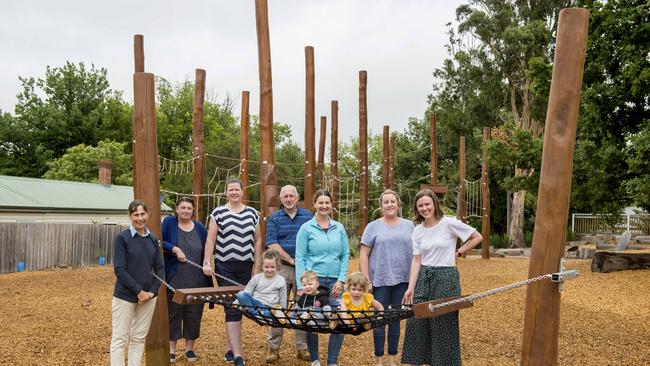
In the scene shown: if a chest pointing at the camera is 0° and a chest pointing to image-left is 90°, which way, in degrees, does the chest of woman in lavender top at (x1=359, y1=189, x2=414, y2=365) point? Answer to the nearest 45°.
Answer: approximately 0°

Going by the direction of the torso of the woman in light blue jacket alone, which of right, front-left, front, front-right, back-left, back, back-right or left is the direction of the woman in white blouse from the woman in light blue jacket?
front-left

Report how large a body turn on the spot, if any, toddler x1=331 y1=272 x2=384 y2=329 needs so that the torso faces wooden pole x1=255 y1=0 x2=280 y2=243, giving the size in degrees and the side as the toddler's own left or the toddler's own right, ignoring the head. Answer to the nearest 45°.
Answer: approximately 180°

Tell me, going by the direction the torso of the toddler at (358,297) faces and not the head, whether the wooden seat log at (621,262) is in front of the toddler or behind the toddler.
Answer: behind

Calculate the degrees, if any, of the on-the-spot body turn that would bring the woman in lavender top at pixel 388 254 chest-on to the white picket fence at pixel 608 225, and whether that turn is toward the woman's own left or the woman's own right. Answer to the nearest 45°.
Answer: approximately 180°

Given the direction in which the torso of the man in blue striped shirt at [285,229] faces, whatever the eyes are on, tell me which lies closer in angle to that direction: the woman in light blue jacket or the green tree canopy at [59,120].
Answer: the woman in light blue jacket

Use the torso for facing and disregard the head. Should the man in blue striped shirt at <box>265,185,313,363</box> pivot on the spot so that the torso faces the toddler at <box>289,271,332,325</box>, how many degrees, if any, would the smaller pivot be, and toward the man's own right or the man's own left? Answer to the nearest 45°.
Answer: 0° — they already face them

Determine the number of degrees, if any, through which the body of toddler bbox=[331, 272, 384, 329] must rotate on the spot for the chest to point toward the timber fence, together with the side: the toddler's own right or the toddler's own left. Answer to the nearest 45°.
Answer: approximately 135° to the toddler's own right

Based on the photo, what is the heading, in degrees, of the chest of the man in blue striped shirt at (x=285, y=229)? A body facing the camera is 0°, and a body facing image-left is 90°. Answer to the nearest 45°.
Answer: approximately 0°

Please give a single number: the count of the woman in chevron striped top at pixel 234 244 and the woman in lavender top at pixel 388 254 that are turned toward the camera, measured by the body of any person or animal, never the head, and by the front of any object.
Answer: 2
